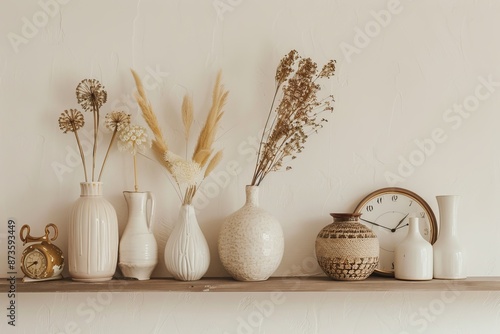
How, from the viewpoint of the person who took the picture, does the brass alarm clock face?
facing the viewer and to the left of the viewer

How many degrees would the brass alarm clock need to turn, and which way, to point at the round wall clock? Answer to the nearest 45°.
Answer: approximately 135° to its left

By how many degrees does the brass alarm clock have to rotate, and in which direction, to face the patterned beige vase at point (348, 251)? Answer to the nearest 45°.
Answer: approximately 135° to its left

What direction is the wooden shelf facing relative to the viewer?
toward the camera
